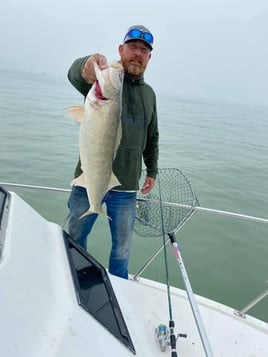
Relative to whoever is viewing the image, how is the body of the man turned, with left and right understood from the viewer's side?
facing the viewer

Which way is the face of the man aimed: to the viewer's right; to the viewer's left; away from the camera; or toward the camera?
toward the camera
